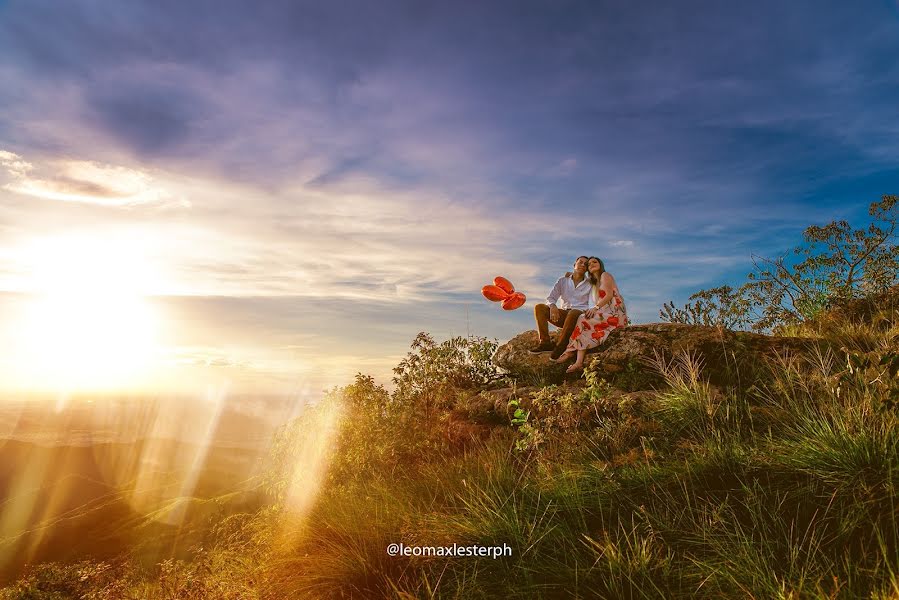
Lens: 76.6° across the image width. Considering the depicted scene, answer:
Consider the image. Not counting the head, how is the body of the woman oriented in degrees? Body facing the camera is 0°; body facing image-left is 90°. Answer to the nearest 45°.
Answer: approximately 45°

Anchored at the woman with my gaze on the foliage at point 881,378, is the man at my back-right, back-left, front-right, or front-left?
back-right

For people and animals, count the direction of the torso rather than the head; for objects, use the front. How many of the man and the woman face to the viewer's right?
0

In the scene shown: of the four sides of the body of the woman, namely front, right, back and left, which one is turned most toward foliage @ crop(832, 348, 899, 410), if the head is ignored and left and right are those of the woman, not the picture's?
left

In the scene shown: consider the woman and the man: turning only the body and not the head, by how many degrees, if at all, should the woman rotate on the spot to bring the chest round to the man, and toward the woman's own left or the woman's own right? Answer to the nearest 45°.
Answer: approximately 45° to the woman's own right

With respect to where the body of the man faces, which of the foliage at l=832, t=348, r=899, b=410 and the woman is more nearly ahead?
the foliage
